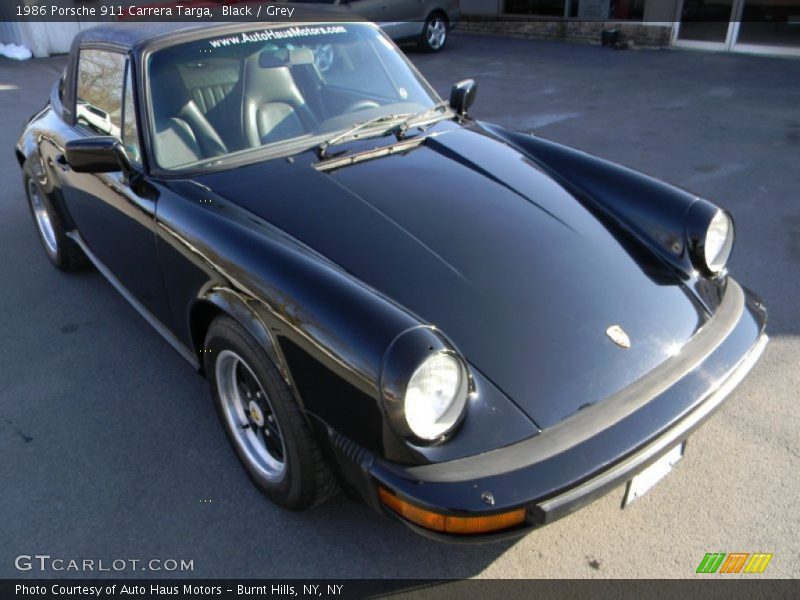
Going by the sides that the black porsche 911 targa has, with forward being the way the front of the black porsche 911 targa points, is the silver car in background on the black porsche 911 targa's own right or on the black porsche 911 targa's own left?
on the black porsche 911 targa's own left

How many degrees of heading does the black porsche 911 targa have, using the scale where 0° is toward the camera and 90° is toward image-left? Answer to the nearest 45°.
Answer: approximately 315°
